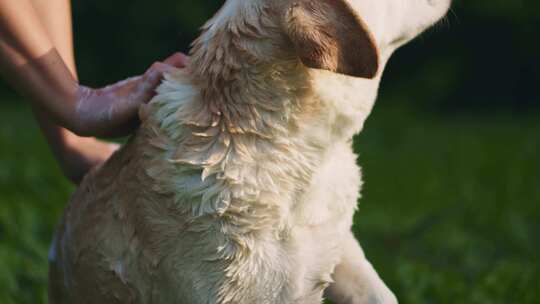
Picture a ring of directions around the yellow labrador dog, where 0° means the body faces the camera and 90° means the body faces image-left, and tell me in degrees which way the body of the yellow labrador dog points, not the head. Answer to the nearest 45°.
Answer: approximately 270°
